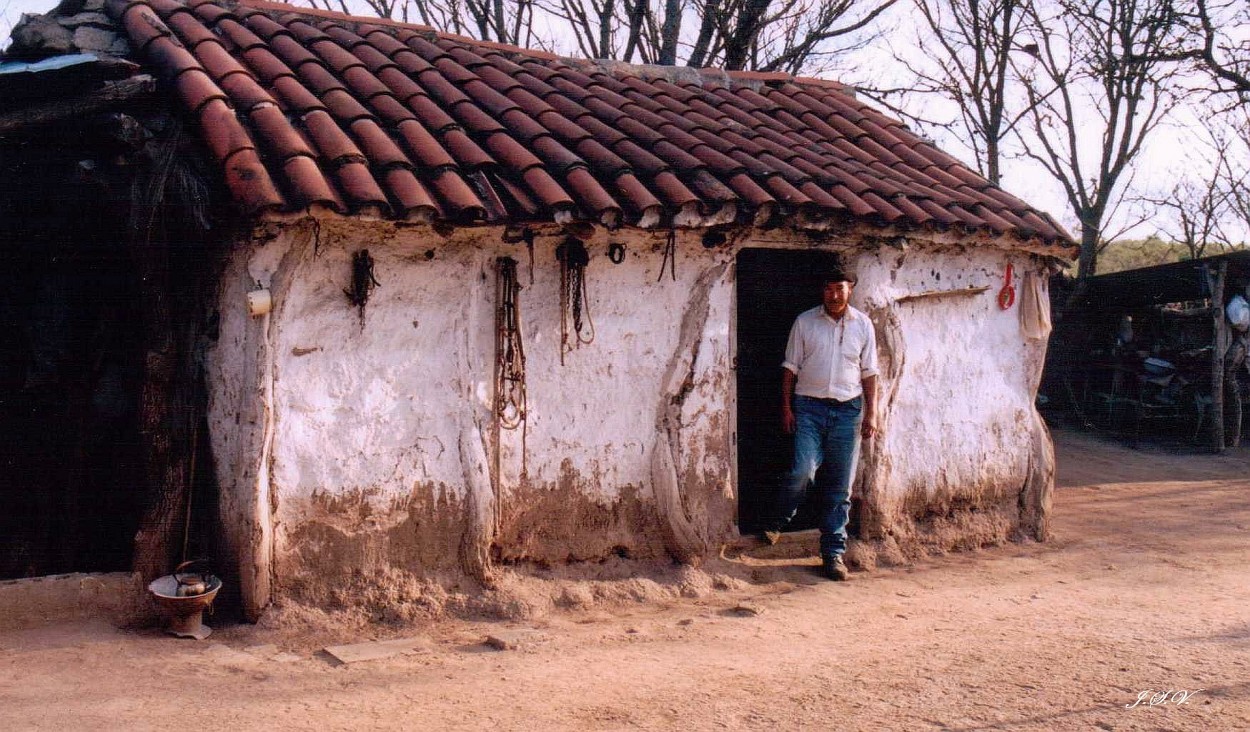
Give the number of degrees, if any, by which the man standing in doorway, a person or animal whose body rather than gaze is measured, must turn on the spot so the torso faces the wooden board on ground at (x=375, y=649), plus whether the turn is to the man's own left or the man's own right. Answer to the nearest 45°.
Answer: approximately 45° to the man's own right

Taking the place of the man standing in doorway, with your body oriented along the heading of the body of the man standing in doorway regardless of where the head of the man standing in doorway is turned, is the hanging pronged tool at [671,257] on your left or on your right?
on your right

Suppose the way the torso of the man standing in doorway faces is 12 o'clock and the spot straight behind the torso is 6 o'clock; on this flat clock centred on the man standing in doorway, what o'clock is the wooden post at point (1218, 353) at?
The wooden post is roughly at 7 o'clock from the man standing in doorway.

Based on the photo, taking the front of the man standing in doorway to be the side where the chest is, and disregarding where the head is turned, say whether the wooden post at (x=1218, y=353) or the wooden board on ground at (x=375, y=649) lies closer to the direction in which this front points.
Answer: the wooden board on ground

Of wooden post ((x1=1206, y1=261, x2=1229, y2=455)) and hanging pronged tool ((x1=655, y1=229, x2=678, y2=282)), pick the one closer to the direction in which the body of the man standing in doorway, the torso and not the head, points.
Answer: the hanging pronged tool

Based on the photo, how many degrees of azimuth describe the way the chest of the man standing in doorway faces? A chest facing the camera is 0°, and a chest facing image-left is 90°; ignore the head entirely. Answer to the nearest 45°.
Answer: approximately 0°
